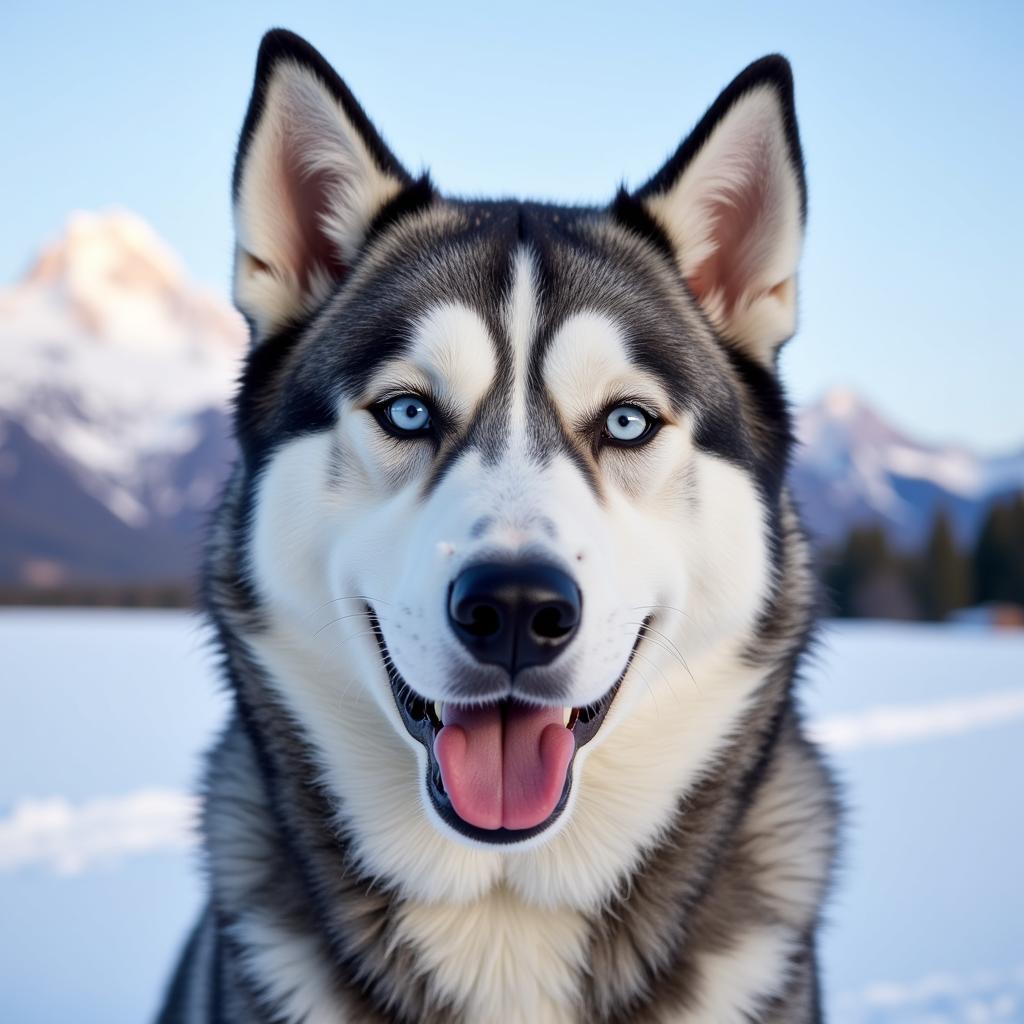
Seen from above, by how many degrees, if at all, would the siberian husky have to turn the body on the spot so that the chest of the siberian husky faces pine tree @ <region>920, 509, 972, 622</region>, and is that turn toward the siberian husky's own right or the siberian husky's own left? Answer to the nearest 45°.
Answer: approximately 135° to the siberian husky's own left

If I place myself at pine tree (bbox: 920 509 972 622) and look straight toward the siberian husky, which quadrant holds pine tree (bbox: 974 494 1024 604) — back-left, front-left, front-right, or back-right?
back-left

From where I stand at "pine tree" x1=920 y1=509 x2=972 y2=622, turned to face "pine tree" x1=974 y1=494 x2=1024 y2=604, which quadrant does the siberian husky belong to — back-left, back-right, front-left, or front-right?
back-right

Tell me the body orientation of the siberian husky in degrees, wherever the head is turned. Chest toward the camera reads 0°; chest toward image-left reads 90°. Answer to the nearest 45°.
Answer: approximately 0°

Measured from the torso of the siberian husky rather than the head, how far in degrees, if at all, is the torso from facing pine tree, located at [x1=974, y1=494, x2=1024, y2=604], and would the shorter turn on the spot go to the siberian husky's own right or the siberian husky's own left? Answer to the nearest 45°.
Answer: approximately 135° to the siberian husky's own left
